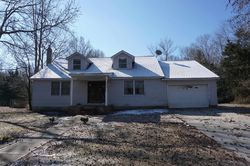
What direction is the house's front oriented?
toward the camera
